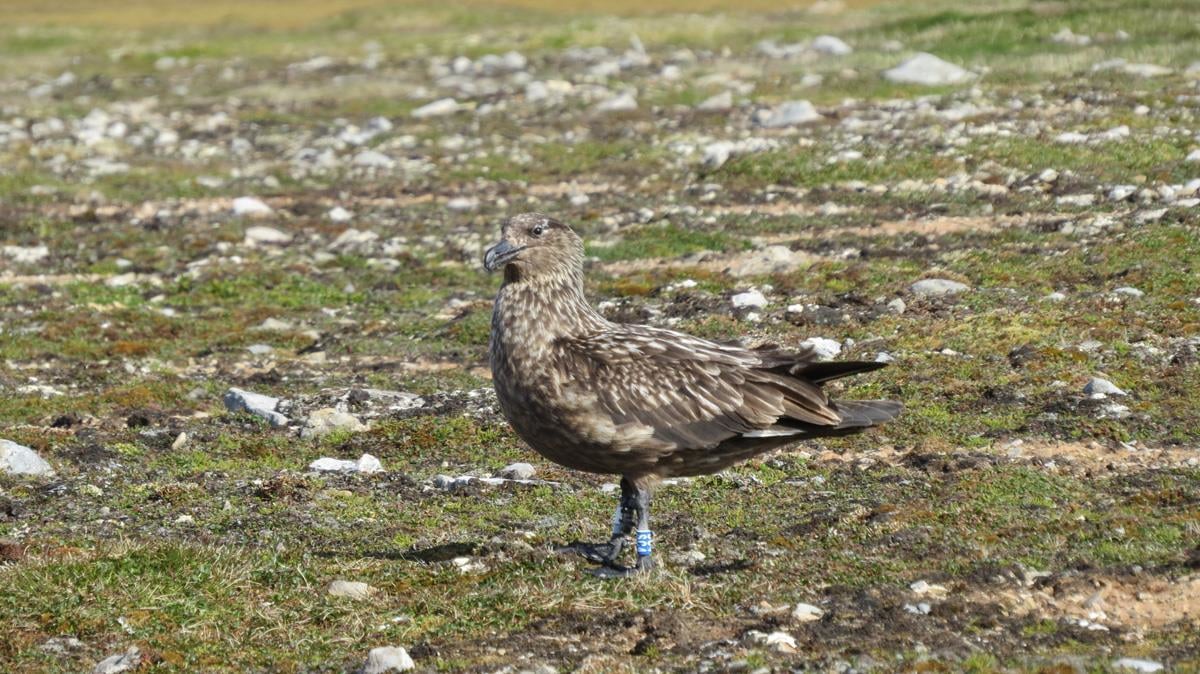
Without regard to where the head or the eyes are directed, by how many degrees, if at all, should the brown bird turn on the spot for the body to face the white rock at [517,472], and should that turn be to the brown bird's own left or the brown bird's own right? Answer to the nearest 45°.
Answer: approximately 45° to the brown bird's own right

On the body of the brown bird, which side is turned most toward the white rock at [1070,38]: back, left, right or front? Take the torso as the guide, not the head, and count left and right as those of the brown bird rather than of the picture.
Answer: right

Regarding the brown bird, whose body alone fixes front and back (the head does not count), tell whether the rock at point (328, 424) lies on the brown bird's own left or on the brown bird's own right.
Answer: on the brown bird's own right

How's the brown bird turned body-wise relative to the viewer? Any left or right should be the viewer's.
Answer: facing to the left of the viewer

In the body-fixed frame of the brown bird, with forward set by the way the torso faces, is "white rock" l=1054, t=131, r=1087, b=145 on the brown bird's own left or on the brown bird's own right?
on the brown bird's own right

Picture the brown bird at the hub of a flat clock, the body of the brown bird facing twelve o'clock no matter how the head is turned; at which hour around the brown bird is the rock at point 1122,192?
The rock is roughly at 4 o'clock from the brown bird.

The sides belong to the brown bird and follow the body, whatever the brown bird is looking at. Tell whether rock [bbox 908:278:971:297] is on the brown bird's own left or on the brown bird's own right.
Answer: on the brown bird's own right

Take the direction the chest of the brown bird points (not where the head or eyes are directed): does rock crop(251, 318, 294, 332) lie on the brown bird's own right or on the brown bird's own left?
on the brown bird's own right

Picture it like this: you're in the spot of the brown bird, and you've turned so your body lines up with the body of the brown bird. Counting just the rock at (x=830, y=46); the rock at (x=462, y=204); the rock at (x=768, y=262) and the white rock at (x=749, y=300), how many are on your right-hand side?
4

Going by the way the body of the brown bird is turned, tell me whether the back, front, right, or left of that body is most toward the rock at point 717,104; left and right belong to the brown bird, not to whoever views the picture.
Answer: right

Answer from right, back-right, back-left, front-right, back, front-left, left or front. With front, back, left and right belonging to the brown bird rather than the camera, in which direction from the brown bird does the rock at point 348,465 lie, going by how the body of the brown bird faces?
front-right

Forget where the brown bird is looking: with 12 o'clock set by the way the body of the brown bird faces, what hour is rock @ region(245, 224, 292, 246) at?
The rock is roughly at 2 o'clock from the brown bird.

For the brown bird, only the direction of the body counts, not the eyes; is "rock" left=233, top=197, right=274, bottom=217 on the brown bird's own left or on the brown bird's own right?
on the brown bird's own right
